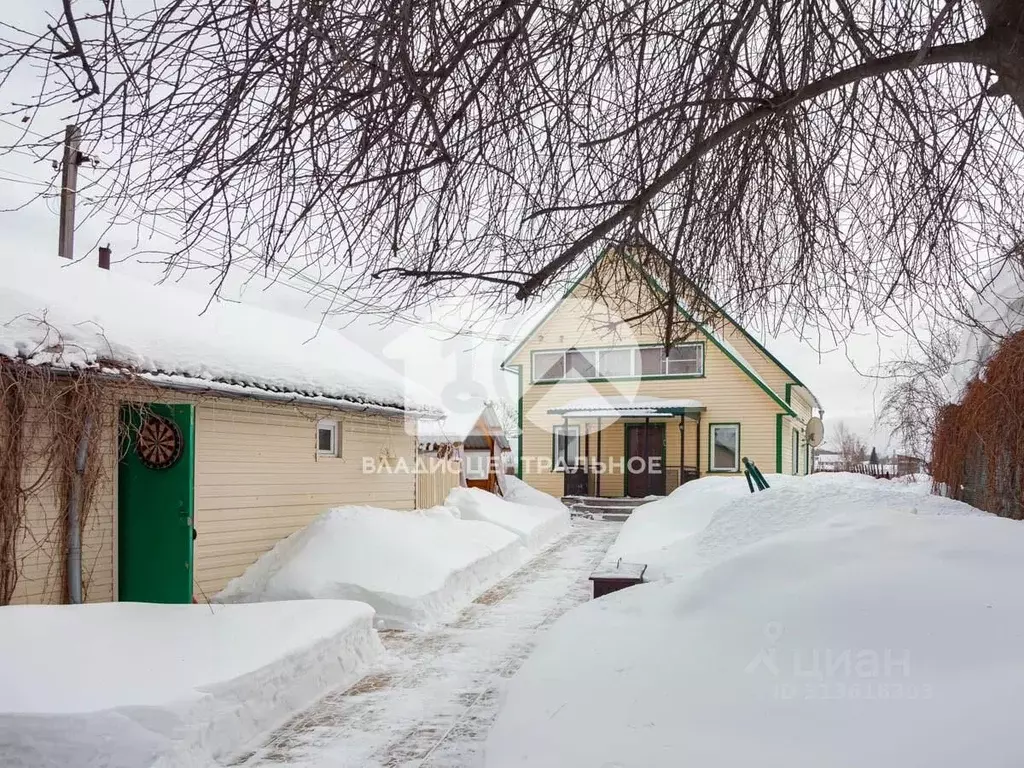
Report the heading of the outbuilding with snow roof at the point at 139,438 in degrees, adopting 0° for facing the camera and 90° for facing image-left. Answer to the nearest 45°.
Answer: approximately 315°

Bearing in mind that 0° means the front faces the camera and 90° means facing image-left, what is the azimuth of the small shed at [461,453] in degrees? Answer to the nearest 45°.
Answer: approximately 315°

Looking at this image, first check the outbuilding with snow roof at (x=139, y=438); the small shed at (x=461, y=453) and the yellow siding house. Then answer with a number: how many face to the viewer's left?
0

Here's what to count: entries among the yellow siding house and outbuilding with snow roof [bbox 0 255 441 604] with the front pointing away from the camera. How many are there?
0

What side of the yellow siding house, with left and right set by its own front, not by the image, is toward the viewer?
front
